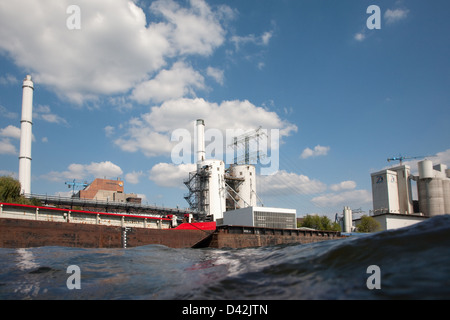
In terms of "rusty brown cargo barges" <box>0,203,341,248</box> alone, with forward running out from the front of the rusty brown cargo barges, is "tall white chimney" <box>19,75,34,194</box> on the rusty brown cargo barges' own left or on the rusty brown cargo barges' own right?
on the rusty brown cargo barges' own left

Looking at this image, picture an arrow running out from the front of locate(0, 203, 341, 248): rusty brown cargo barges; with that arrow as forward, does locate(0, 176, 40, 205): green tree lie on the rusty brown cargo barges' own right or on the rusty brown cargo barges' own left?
on the rusty brown cargo barges' own left

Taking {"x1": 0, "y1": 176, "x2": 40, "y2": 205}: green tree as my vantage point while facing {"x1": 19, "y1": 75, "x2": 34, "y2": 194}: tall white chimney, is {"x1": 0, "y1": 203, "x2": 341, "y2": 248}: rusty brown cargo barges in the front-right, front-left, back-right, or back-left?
back-right

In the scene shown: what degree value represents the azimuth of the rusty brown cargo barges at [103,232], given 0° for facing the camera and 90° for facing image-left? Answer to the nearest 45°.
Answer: approximately 225°
